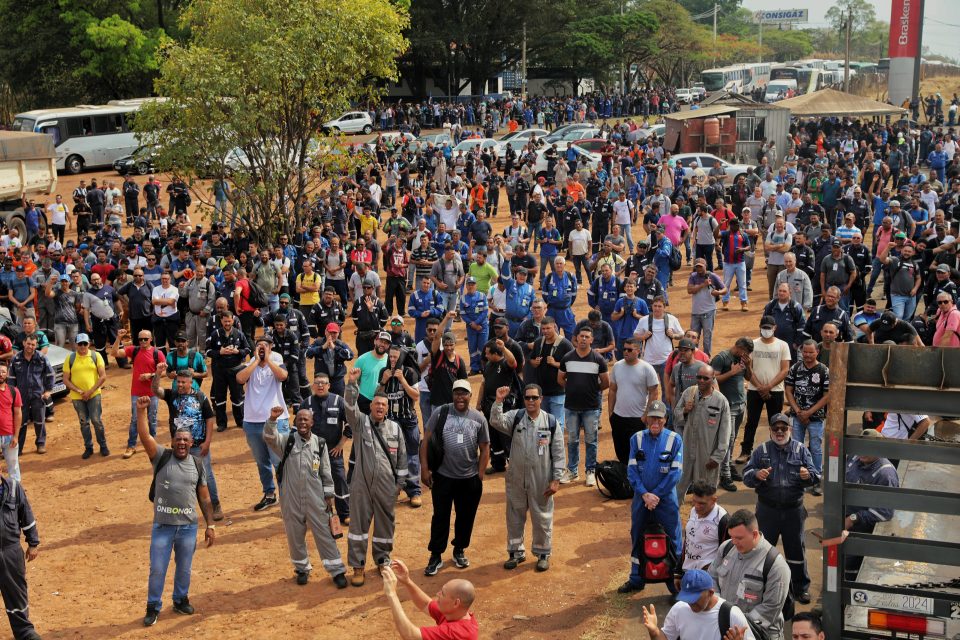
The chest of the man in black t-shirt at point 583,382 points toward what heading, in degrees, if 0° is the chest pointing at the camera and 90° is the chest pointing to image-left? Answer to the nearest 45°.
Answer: approximately 0°

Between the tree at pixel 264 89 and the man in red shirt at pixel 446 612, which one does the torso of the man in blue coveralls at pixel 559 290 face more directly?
the man in red shirt

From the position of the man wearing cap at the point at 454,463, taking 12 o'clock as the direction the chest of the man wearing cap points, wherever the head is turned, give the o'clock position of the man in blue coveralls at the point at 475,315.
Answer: The man in blue coveralls is roughly at 6 o'clock from the man wearing cap.

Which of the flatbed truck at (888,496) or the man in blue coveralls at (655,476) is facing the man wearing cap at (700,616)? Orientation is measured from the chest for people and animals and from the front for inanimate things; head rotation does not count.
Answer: the man in blue coveralls

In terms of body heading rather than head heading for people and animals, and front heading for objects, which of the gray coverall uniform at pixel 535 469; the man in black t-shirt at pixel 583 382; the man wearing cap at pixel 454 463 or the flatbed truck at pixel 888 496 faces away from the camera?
the flatbed truck

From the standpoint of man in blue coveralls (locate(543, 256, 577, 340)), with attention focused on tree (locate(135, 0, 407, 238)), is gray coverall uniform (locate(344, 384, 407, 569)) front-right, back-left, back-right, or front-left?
back-left

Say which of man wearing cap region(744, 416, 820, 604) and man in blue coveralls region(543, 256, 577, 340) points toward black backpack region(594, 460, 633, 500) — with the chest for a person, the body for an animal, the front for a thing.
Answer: the man in blue coveralls

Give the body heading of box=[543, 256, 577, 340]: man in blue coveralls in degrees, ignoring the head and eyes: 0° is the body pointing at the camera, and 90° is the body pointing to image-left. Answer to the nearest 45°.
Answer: approximately 0°
